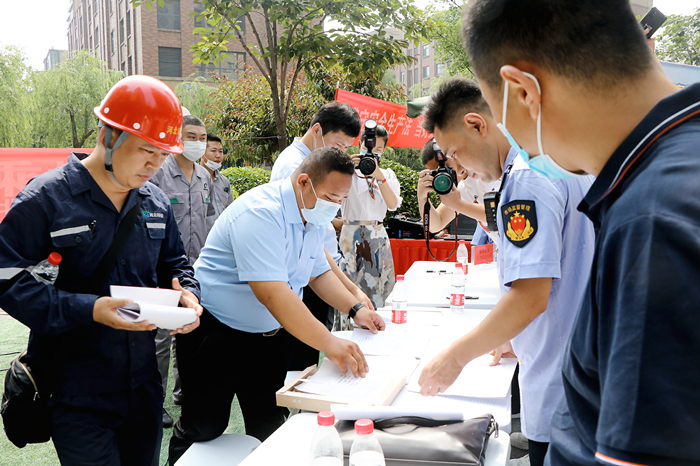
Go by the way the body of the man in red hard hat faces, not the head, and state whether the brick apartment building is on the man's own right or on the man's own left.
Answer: on the man's own left

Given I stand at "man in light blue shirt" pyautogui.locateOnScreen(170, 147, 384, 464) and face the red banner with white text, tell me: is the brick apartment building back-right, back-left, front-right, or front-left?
front-left

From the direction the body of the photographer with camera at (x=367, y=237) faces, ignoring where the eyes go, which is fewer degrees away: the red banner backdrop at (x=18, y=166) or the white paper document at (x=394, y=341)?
the white paper document

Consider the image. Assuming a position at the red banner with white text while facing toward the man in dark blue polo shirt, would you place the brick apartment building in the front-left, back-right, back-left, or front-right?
back-right

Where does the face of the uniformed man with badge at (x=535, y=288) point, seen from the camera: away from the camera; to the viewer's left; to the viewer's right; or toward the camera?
to the viewer's left

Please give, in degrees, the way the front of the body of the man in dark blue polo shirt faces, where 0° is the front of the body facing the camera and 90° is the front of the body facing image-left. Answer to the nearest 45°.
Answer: approximately 90°

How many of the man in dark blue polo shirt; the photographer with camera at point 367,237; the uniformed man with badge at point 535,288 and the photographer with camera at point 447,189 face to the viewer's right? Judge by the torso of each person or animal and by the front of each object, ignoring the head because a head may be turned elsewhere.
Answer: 0

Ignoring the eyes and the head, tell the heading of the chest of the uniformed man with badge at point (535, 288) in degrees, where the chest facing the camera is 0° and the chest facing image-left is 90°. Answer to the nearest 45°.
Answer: approximately 90°

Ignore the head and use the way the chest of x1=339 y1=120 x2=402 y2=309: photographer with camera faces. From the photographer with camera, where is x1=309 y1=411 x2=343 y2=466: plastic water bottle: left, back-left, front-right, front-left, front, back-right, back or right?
front

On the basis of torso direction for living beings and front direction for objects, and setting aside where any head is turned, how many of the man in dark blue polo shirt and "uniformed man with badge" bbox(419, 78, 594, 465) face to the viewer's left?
2
